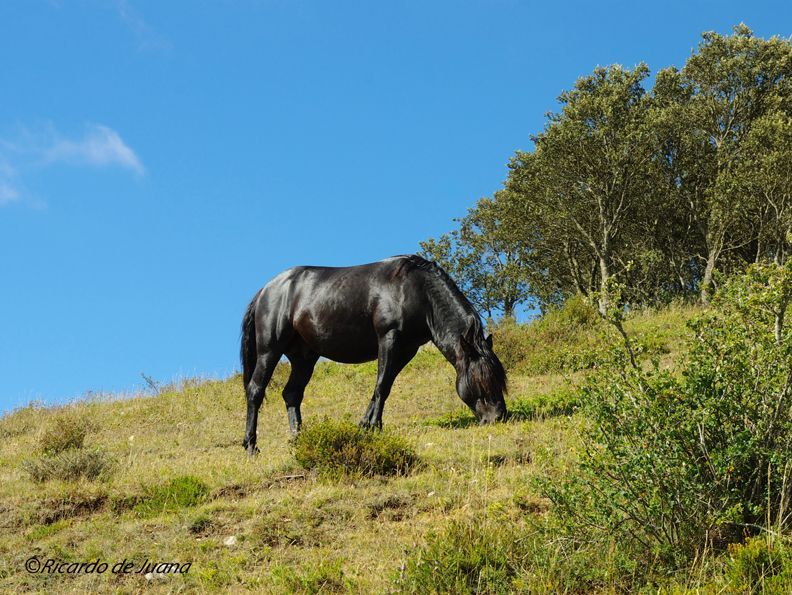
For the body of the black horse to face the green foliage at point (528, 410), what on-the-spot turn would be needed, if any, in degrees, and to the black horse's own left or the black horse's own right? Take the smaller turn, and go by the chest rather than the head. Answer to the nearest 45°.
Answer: approximately 45° to the black horse's own left

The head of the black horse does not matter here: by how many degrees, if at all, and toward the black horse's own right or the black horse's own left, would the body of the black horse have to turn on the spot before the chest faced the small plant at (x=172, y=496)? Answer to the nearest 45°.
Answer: approximately 135° to the black horse's own right

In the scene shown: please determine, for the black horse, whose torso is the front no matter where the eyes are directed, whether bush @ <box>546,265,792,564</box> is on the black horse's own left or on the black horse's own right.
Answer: on the black horse's own right

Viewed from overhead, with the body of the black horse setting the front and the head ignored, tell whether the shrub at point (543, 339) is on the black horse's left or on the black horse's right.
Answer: on the black horse's left

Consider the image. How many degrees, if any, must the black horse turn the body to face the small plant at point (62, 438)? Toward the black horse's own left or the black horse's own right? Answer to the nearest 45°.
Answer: approximately 180°

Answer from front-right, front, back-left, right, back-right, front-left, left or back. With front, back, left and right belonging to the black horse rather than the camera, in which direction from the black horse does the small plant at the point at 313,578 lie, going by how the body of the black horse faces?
right

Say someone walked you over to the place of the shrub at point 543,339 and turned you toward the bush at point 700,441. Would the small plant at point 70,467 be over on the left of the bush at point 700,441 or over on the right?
right

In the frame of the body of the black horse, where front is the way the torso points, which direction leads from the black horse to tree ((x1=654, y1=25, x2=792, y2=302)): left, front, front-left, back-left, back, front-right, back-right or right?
front-left

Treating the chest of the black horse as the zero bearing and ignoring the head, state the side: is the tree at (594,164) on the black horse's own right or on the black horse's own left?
on the black horse's own left

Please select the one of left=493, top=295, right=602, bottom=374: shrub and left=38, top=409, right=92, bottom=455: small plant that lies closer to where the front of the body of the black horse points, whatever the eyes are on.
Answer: the shrub

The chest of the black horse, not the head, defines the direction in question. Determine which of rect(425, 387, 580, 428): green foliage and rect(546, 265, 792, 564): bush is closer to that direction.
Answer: the green foliage

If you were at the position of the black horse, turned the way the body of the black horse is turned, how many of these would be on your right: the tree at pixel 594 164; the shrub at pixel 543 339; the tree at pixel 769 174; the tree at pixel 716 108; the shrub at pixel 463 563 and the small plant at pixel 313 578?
2

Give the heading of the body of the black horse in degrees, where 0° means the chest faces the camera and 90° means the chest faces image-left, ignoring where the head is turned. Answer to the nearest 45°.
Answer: approximately 270°

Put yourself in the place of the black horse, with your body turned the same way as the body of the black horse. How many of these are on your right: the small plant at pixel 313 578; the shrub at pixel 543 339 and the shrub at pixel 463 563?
2
